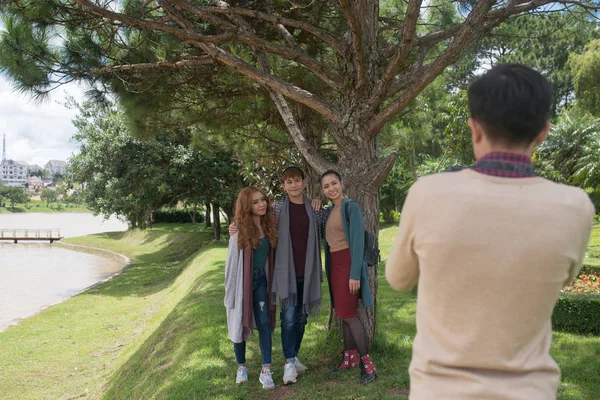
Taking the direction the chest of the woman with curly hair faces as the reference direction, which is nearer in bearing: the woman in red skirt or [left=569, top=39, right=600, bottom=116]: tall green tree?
the woman in red skirt

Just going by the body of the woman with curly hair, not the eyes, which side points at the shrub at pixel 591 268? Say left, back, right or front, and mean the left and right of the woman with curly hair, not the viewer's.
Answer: left

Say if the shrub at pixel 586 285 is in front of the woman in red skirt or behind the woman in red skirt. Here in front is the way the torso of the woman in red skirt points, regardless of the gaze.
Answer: behind

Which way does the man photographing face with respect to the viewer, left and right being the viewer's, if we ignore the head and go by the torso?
facing away from the viewer

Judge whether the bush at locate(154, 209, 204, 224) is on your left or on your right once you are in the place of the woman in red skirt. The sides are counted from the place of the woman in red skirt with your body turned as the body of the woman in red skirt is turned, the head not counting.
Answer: on your right

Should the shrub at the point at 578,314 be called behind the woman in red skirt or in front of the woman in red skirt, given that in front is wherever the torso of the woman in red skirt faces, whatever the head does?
behind

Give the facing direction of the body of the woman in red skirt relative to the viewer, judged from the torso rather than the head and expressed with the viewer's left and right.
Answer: facing the viewer and to the left of the viewer

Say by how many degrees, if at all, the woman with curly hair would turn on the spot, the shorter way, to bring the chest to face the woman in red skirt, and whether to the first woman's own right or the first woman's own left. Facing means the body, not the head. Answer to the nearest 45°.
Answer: approximately 45° to the first woman's own left

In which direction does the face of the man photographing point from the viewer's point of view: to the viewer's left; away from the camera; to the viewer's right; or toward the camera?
away from the camera

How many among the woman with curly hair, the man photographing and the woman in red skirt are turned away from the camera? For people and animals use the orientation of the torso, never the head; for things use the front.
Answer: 1

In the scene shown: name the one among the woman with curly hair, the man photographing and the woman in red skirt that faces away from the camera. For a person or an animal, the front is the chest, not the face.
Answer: the man photographing

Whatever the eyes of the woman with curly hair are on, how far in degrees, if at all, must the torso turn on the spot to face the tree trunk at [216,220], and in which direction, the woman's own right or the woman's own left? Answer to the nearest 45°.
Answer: approximately 135° to the woman's own left

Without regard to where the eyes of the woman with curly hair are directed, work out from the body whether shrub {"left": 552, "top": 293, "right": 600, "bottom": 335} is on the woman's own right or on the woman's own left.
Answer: on the woman's own left

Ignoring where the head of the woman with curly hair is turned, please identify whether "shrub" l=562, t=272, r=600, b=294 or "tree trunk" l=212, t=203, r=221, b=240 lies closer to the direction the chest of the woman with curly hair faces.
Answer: the shrub

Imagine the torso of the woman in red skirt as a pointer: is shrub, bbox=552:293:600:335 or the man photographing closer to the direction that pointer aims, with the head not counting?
the man photographing

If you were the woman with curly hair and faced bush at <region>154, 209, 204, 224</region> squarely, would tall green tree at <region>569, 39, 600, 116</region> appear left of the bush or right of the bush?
right
